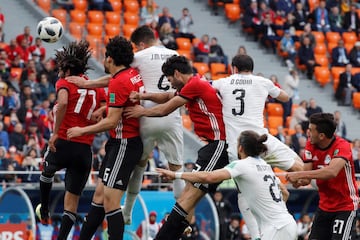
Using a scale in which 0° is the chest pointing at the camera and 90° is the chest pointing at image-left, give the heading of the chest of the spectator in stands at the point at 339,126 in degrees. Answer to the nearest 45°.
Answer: approximately 45°

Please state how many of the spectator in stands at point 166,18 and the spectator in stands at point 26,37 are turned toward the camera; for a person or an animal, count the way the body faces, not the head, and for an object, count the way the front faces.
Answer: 2

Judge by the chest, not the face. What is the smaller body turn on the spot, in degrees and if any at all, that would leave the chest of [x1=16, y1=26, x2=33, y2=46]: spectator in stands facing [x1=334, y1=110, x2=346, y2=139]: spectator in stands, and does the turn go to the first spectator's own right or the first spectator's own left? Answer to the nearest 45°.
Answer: approximately 90° to the first spectator's own left

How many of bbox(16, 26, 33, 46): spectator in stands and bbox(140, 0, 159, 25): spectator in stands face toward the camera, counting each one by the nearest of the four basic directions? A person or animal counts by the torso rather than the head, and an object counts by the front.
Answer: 2
